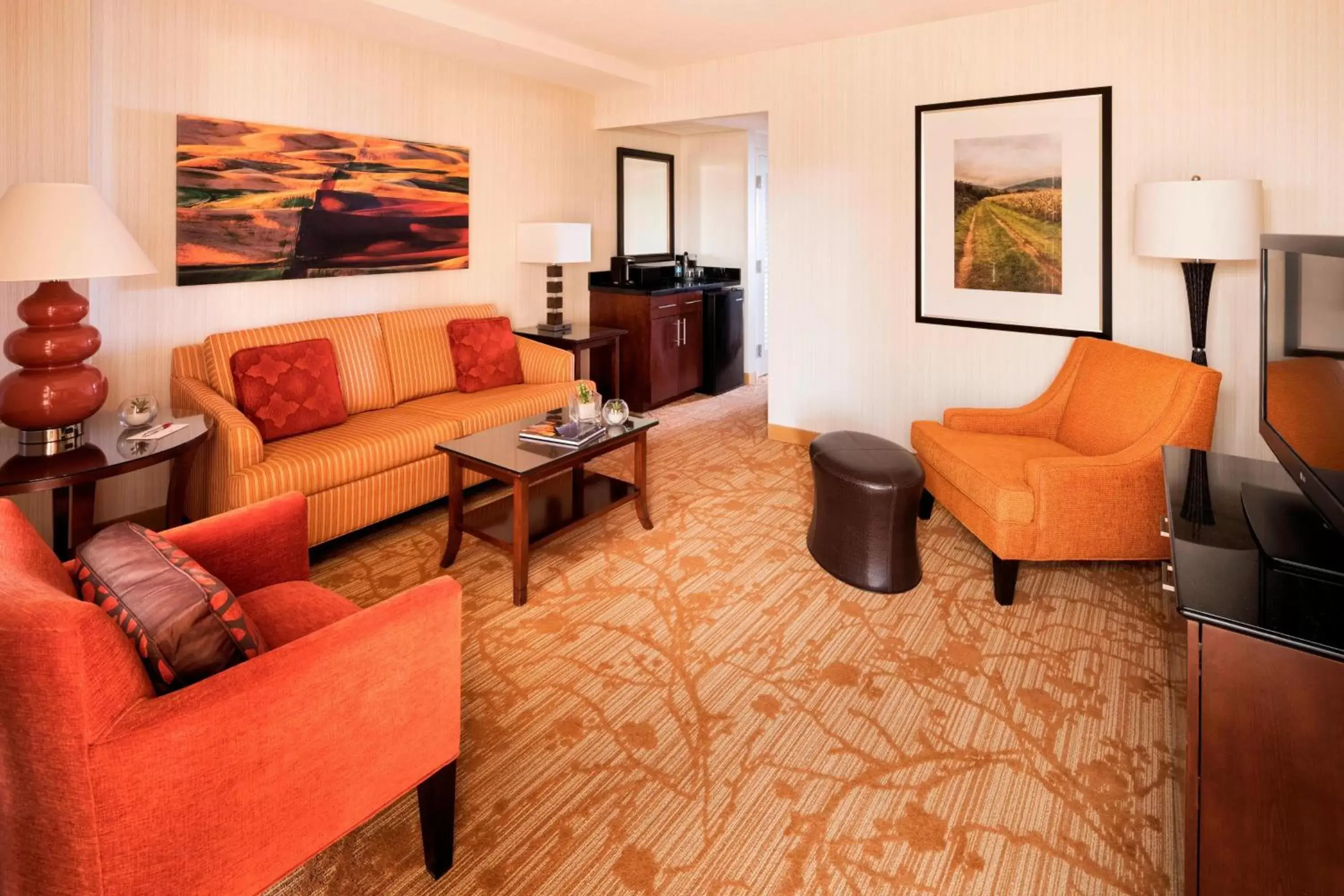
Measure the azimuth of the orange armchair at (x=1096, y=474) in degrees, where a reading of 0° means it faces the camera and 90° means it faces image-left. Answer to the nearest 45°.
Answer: approximately 45°

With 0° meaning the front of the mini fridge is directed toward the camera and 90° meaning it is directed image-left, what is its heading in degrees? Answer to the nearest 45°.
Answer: approximately 315°

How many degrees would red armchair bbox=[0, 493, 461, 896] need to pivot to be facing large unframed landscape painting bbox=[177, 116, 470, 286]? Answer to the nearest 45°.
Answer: approximately 45° to its left

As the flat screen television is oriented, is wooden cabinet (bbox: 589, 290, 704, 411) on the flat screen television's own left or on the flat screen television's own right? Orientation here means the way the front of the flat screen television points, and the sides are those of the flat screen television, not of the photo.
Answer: on the flat screen television's own right

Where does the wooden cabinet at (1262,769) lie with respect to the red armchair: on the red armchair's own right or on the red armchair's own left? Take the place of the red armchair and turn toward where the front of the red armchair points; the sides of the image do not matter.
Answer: on the red armchair's own right
